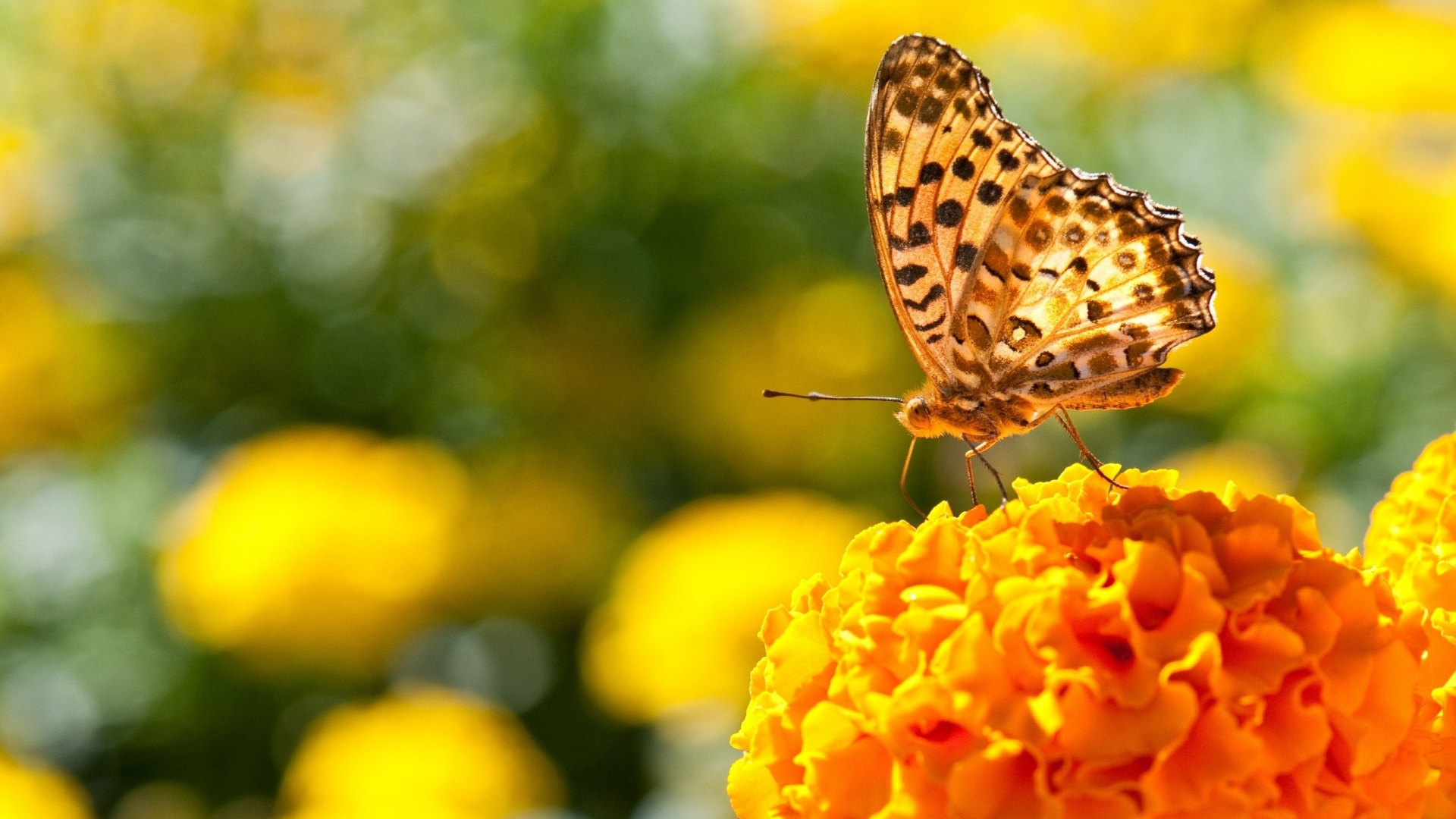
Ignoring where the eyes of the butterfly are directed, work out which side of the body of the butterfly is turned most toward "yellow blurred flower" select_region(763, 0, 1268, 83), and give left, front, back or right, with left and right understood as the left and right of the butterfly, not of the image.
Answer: right

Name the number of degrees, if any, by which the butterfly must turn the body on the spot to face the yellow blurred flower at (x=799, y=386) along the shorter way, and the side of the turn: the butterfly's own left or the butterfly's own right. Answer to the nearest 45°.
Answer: approximately 90° to the butterfly's own right

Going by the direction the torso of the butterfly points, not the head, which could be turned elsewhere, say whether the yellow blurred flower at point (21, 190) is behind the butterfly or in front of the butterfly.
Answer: in front

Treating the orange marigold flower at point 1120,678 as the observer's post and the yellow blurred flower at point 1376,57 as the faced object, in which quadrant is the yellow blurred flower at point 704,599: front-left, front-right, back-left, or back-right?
front-left

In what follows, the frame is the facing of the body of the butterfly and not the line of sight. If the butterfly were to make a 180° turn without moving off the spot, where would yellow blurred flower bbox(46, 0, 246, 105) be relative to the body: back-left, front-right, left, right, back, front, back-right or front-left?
back-left

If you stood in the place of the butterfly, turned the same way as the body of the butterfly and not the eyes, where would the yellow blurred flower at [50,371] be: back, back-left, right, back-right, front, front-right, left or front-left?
front-right

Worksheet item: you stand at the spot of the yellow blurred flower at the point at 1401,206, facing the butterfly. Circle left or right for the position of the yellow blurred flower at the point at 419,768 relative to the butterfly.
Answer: right

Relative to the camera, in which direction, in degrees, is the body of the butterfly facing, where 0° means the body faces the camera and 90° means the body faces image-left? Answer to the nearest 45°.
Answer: approximately 90°

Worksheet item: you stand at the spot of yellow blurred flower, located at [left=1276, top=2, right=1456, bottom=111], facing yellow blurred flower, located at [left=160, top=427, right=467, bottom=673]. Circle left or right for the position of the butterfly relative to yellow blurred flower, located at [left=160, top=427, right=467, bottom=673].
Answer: left
